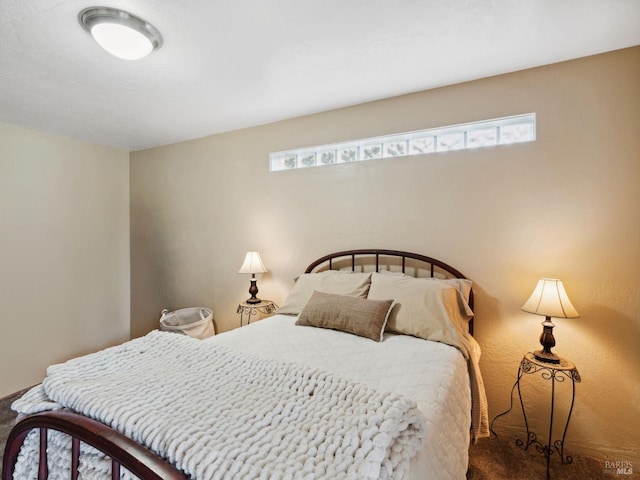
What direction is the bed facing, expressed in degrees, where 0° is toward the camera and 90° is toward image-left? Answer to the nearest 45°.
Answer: approximately 45°

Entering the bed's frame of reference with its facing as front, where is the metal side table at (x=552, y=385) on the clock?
The metal side table is roughly at 7 o'clock from the bed.

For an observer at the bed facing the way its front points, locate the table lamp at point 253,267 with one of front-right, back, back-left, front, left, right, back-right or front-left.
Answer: back-right

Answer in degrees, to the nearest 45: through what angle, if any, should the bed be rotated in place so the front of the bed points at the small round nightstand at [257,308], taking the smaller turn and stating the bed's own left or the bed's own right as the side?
approximately 135° to the bed's own right

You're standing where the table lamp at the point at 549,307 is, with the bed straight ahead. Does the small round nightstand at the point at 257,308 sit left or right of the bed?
right

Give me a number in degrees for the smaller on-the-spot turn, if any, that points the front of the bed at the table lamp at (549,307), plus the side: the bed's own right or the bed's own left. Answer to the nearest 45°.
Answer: approximately 135° to the bed's own left
